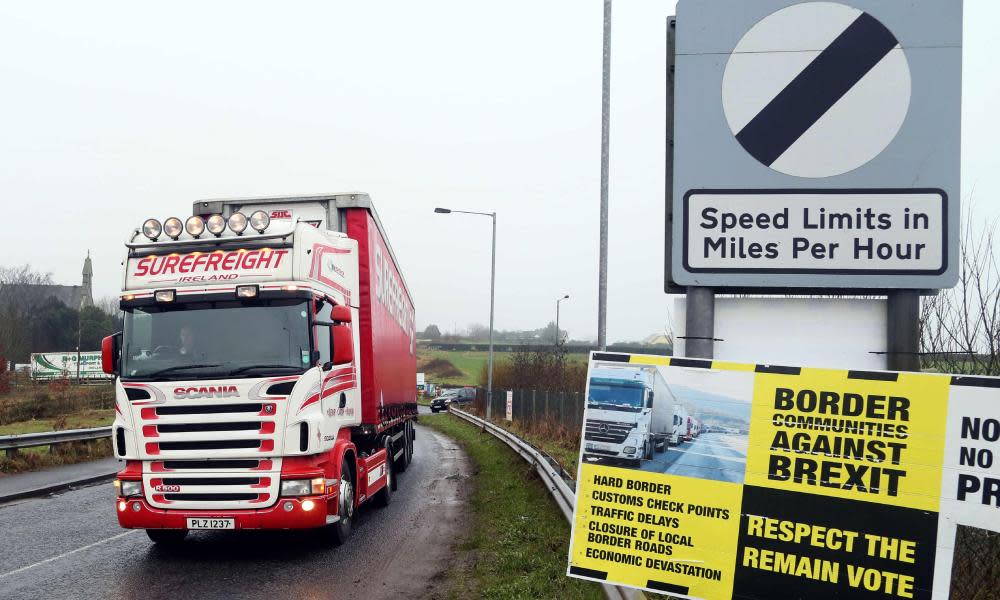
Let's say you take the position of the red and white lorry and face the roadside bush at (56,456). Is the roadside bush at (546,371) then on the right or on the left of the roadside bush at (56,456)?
right

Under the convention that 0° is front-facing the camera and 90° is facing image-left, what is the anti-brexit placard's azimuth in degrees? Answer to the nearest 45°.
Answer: approximately 0°

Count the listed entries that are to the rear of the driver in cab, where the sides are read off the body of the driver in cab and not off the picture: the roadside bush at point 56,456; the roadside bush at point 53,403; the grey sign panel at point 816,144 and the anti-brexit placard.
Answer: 2

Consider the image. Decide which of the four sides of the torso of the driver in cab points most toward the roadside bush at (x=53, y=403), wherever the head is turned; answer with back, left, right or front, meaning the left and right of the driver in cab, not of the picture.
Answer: back

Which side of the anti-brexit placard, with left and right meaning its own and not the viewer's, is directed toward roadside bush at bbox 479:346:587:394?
back

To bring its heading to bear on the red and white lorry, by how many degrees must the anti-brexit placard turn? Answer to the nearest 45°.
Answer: approximately 135° to its right

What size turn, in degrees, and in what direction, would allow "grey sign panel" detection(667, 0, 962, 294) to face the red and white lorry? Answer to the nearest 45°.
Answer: approximately 135° to its right

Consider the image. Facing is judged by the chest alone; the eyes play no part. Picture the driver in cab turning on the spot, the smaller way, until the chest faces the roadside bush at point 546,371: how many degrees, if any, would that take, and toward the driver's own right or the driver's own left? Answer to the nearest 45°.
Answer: approximately 135° to the driver's own left

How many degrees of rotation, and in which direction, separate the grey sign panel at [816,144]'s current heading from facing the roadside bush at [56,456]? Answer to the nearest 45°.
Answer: approximately 135° to its right

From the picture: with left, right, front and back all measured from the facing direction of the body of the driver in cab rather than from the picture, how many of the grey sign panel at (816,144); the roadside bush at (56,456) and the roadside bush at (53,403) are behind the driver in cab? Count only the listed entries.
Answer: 2
